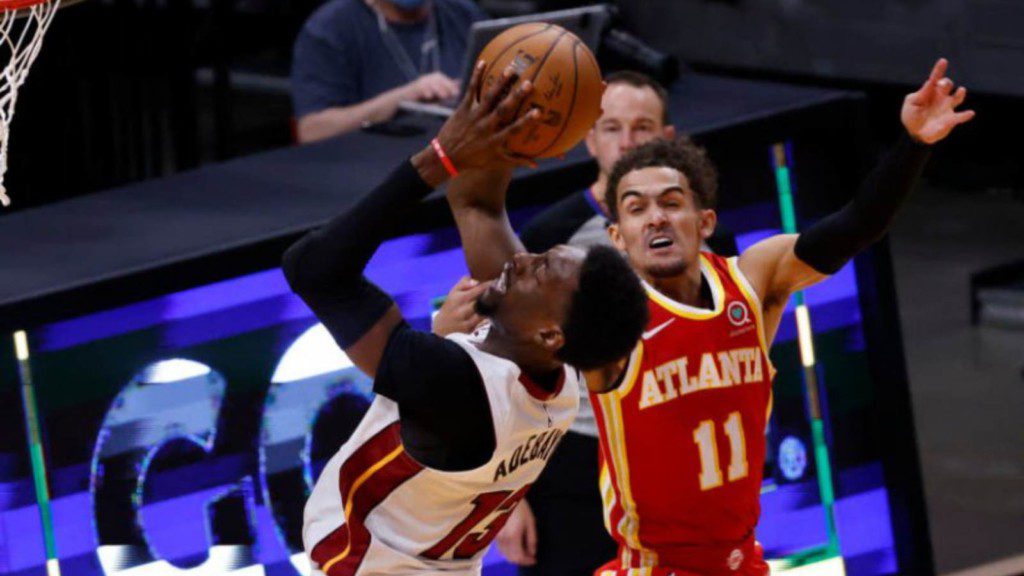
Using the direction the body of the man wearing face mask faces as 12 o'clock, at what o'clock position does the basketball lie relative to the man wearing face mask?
The basketball is roughly at 1 o'clock from the man wearing face mask.

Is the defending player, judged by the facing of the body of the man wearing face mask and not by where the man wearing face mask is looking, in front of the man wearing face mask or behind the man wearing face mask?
in front

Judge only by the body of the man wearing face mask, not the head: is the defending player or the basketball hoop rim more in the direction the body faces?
the defending player

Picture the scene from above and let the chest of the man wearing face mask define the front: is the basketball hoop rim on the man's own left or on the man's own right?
on the man's own right

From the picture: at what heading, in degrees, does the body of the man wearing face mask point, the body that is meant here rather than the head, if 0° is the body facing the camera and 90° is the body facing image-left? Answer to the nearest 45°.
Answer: approximately 315°
